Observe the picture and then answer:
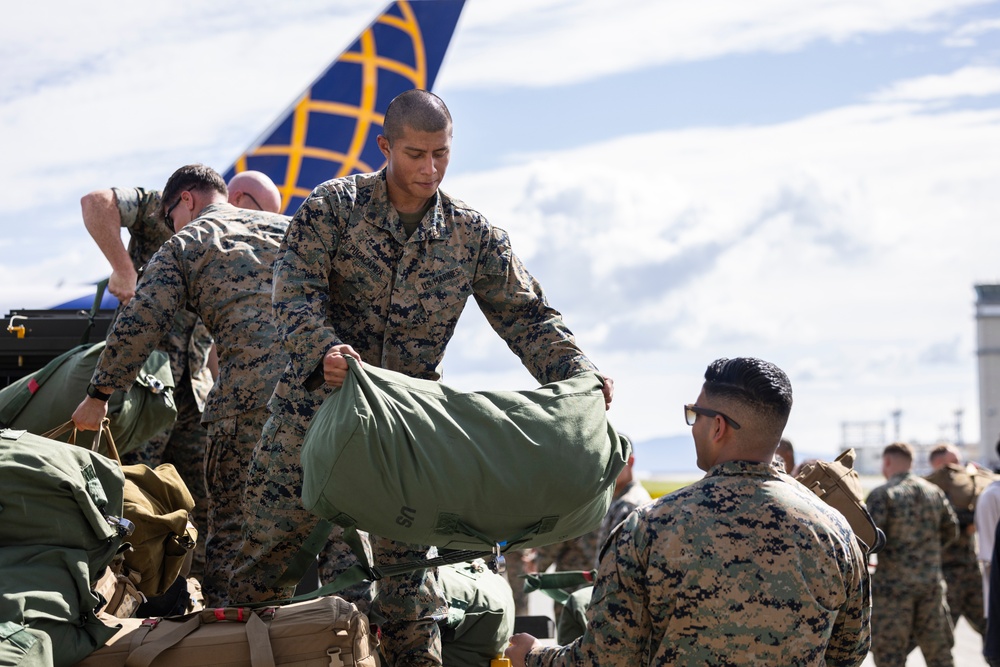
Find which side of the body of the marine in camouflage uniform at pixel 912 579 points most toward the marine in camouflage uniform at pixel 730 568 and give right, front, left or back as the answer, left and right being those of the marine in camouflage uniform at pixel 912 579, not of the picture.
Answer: back

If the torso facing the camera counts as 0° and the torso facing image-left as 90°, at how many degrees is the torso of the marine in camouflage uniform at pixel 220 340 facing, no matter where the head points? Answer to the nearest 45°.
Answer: approximately 135°

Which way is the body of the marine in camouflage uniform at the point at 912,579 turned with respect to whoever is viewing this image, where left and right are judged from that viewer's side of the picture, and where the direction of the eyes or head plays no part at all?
facing away from the viewer

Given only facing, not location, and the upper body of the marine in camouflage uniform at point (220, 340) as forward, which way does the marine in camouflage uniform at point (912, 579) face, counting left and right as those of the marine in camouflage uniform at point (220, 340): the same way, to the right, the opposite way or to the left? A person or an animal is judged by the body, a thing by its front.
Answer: to the right

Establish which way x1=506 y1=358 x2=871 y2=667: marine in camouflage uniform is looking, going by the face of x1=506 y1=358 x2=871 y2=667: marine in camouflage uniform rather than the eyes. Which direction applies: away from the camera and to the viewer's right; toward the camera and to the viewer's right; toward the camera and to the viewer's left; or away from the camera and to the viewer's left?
away from the camera and to the viewer's left

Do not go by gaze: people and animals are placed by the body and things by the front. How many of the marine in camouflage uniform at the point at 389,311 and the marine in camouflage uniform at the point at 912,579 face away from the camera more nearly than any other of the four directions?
1

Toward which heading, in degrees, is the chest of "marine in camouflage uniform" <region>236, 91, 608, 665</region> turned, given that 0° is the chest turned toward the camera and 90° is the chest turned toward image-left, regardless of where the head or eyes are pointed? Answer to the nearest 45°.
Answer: approximately 0°

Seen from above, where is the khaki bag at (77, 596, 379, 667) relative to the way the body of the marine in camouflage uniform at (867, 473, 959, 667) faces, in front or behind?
behind

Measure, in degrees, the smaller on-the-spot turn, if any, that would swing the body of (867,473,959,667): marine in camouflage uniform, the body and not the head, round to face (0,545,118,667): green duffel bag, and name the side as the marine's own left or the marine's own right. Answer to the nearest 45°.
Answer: approximately 180°

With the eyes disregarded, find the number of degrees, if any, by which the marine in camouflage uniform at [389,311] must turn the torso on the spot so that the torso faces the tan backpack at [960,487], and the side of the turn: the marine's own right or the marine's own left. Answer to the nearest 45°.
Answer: approximately 135° to the marine's own left

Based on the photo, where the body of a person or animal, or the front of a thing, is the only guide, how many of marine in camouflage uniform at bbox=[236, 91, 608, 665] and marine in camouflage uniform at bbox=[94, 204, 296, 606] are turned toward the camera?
1

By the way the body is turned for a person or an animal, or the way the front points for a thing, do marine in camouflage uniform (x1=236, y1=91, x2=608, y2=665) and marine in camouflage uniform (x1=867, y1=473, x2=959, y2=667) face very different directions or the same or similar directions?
very different directions

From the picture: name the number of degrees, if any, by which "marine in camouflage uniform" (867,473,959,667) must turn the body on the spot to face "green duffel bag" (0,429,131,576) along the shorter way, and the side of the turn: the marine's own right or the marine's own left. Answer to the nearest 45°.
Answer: approximately 180°
